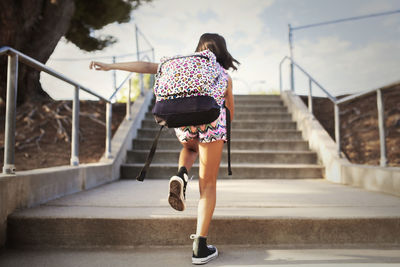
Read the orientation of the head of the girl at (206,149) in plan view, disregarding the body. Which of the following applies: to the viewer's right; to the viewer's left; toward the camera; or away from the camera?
away from the camera

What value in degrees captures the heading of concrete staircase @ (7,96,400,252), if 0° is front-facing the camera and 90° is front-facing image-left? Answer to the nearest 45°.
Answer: approximately 0°
